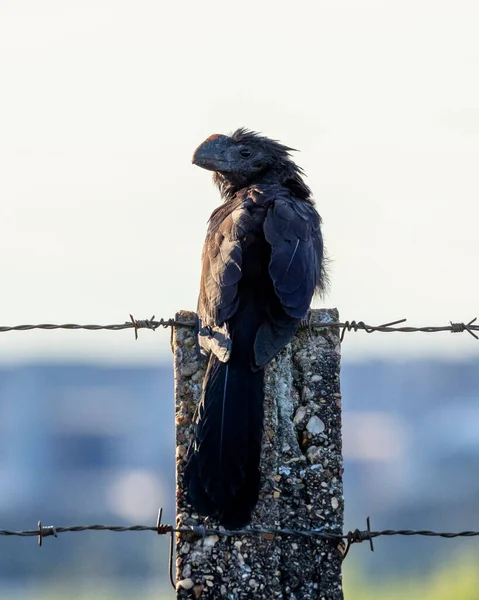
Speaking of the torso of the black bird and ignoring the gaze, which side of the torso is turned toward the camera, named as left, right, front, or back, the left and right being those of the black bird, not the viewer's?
back
